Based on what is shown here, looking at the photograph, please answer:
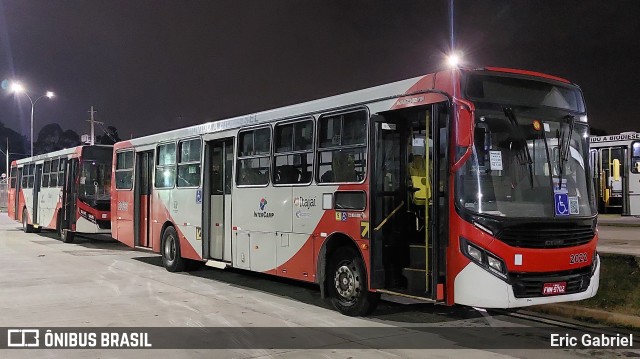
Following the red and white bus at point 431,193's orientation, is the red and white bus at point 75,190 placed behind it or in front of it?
behind

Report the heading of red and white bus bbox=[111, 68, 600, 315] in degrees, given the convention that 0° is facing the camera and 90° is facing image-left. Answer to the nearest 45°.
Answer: approximately 315°

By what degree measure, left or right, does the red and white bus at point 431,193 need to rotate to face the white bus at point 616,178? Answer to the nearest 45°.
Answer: approximately 90° to its left

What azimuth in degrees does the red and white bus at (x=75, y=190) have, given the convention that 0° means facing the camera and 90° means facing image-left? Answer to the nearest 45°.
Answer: approximately 315°

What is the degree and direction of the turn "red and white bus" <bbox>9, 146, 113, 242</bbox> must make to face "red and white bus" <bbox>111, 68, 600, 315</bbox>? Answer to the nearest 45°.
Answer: approximately 45° to its right
